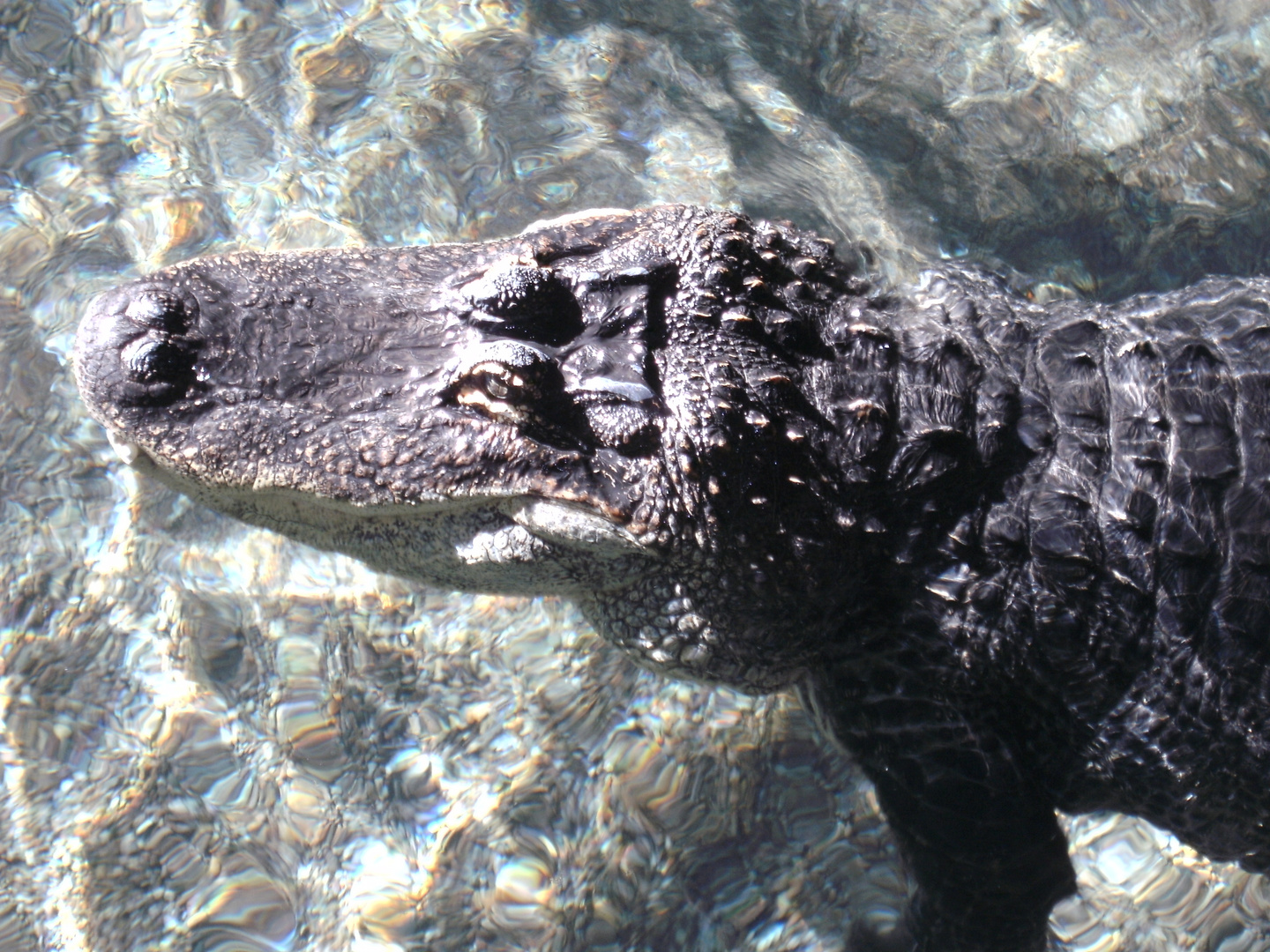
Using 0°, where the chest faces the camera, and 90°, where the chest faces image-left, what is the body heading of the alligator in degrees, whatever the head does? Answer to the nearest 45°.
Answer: approximately 90°
